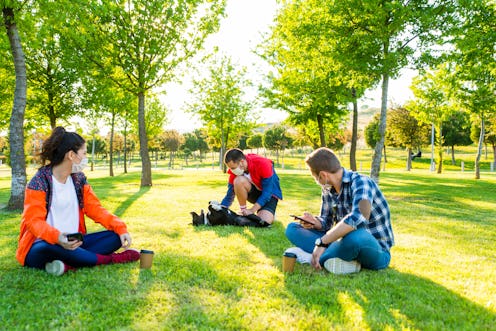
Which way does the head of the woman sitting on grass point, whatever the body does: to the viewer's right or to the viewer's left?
to the viewer's right

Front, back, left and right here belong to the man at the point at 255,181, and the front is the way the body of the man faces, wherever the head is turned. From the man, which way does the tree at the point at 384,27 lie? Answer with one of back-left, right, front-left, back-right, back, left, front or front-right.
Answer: back

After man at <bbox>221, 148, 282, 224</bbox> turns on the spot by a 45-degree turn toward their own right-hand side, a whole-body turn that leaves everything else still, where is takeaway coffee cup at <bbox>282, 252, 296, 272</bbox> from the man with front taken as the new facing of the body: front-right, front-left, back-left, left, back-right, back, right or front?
left

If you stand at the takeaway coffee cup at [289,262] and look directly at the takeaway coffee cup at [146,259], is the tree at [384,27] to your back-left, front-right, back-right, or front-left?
back-right

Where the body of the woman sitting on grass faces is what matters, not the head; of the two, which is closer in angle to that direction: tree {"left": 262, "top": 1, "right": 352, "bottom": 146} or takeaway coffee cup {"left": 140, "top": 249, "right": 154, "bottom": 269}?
the takeaway coffee cup

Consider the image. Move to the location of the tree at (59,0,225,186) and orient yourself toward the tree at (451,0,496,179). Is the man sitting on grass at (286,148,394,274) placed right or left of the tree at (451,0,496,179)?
right

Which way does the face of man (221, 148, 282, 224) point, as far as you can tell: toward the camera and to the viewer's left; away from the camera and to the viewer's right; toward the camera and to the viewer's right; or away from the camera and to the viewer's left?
toward the camera and to the viewer's left

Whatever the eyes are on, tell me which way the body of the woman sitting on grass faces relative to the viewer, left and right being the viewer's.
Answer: facing the viewer and to the right of the viewer

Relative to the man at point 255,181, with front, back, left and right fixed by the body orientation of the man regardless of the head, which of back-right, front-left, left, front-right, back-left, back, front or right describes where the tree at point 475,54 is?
back

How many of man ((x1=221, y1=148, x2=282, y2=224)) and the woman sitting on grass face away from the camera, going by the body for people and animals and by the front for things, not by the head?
0

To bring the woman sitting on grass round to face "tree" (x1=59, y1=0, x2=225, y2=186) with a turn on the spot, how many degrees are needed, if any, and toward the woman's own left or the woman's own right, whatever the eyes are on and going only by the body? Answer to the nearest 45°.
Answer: approximately 135° to the woman's own left

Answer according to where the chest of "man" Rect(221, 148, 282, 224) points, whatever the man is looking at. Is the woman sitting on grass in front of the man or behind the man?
in front

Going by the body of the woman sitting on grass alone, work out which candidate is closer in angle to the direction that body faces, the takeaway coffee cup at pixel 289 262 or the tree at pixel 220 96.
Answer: the takeaway coffee cup

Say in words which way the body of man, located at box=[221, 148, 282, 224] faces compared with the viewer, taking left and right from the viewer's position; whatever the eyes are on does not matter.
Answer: facing the viewer and to the left of the viewer

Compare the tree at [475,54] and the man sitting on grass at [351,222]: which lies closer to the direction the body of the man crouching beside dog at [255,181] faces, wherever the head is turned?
the man sitting on grass
